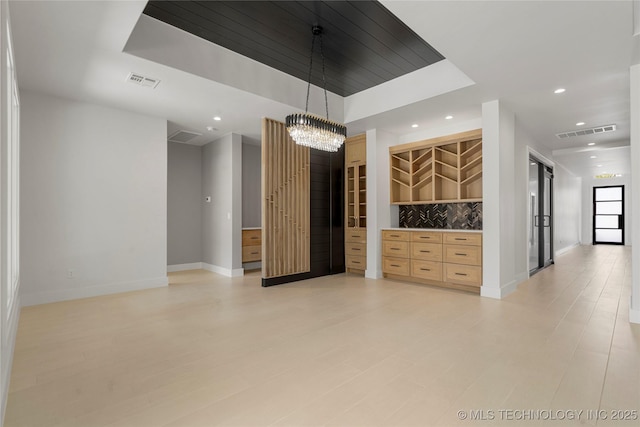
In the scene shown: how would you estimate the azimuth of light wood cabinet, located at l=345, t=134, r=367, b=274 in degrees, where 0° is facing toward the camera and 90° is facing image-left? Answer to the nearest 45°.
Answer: approximately 45°

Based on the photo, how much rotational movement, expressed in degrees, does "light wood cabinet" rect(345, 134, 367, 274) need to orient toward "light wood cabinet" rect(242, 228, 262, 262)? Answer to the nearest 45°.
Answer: approximately 45° to its right

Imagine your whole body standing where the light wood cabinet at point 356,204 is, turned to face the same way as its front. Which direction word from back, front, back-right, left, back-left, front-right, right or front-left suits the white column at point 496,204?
left

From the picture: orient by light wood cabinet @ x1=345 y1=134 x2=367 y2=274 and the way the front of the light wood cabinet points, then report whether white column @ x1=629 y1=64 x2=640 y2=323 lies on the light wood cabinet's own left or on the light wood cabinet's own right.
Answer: on the light wood cabinet's own left

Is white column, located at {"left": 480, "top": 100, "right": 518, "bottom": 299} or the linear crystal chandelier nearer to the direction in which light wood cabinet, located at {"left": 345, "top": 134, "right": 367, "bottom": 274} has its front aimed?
the linear crystal chandelier

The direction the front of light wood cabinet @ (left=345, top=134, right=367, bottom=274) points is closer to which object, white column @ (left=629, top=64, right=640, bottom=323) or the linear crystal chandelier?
the linear crystal chandelier

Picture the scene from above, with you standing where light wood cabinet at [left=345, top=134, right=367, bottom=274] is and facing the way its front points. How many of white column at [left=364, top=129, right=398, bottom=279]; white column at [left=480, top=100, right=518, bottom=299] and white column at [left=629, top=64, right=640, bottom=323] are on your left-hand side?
3

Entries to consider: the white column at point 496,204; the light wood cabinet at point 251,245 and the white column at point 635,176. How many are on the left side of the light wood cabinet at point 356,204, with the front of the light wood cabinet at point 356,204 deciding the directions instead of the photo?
2

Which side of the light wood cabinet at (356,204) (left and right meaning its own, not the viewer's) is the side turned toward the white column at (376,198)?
left

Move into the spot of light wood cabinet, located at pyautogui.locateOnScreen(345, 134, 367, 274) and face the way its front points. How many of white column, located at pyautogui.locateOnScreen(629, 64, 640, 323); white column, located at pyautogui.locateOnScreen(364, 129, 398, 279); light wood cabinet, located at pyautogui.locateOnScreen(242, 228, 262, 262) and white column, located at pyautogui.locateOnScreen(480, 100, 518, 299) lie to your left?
3

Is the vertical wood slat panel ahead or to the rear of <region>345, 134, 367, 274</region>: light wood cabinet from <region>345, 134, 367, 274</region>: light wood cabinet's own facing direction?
ahead

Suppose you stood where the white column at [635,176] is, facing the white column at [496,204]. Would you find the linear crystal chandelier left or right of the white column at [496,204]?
left

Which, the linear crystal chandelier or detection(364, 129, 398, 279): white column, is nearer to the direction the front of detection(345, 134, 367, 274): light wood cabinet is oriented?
the linear crystal chandelier
